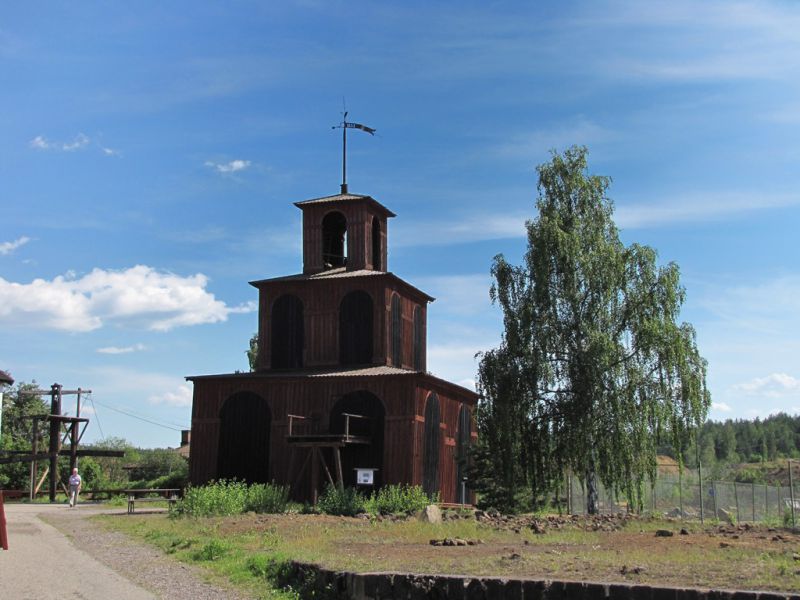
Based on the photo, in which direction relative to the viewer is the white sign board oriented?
toward the camera

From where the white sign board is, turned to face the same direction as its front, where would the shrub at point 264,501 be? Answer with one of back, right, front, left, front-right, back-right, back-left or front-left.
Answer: front-right

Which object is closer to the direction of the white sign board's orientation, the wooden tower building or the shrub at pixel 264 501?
the shrub

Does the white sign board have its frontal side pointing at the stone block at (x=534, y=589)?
yes

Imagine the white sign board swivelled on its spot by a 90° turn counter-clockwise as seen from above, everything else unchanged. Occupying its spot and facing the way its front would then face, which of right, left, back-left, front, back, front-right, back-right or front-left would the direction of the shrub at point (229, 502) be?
back-right

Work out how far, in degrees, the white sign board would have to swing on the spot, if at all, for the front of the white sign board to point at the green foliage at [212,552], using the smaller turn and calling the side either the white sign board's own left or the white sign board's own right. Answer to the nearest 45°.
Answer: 0° — it already faces it

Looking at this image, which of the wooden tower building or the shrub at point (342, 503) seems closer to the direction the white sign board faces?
the shrub

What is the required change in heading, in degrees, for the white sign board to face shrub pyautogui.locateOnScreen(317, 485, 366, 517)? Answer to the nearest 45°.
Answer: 0° — it already faces it

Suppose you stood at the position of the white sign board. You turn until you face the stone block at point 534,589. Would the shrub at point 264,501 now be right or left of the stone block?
right

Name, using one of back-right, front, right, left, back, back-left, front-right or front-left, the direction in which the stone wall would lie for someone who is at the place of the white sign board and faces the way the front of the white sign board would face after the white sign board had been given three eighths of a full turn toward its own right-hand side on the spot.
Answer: back-left
